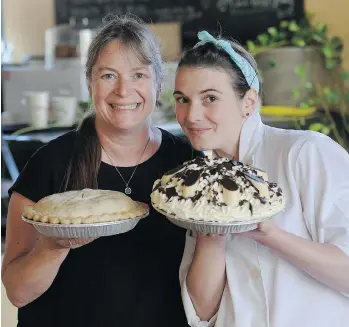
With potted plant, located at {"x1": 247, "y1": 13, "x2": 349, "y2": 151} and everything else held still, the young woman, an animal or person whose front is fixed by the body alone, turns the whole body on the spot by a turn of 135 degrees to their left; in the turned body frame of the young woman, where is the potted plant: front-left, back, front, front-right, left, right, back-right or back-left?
left

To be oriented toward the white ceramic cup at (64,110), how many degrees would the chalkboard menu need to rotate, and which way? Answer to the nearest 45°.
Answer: approximately 45° to its right

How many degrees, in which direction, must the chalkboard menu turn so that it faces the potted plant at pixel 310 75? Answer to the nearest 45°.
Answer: approximately 45° to its left

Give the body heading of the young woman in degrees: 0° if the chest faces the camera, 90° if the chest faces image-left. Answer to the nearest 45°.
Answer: approximately 45°

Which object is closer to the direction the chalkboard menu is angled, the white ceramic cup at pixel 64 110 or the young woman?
the young woman

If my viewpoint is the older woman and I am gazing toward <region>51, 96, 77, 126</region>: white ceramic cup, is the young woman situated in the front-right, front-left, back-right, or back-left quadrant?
back-right

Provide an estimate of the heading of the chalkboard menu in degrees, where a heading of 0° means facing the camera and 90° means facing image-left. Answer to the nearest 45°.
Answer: approximately 0°

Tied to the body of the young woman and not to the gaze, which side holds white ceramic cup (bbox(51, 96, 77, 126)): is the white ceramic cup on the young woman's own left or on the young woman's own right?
on the young woman's own right
